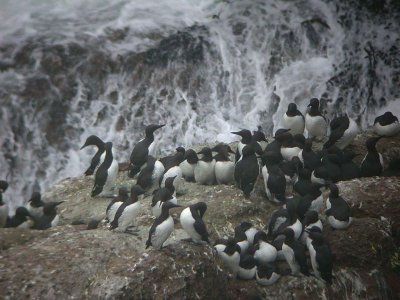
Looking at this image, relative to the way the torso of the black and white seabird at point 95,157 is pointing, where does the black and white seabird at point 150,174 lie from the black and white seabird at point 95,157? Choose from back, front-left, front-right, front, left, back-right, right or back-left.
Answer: back-left

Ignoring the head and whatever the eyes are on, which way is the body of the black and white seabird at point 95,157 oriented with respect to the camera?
to the viewer's left

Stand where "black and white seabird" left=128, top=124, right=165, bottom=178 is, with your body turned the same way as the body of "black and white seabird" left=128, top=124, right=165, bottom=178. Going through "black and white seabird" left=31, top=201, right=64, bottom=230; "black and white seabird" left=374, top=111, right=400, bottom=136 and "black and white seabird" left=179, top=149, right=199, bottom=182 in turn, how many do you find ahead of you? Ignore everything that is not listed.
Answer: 2

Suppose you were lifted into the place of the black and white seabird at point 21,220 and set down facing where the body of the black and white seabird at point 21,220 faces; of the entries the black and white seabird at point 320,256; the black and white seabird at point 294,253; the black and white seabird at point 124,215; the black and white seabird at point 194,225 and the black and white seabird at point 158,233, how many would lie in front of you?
5

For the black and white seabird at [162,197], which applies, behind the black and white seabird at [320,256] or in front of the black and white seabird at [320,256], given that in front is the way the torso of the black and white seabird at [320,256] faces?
in front

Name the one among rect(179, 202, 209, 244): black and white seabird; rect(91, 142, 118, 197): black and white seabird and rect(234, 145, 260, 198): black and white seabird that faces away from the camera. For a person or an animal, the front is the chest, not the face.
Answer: rect(234, 145, 260, 198): black and white seabird

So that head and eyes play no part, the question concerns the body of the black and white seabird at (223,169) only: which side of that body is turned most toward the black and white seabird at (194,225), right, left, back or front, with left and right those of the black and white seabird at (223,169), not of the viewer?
front

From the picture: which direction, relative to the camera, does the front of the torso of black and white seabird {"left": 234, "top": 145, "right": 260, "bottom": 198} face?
away from the camera

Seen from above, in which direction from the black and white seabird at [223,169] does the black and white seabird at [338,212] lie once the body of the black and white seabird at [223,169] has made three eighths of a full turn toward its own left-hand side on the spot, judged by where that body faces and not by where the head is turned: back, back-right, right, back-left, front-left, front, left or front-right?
right

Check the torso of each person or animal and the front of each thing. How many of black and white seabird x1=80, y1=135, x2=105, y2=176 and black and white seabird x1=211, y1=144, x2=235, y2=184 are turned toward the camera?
1
